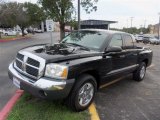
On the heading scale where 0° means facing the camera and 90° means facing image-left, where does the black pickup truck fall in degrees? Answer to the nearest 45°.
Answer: approximately 45°

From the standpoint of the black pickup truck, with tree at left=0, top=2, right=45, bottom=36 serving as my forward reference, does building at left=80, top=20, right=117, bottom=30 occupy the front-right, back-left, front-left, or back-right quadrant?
front-right

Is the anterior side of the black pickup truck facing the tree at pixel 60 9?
no

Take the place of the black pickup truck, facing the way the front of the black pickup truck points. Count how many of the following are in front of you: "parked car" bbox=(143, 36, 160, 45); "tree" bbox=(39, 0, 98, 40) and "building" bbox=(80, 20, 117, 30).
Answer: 0

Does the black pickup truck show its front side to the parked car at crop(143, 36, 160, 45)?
no

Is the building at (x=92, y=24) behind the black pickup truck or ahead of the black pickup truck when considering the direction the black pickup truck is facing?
behind

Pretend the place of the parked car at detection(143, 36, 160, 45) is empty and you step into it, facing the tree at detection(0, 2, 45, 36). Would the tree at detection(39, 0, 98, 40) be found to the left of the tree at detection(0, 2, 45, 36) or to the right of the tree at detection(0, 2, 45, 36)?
left

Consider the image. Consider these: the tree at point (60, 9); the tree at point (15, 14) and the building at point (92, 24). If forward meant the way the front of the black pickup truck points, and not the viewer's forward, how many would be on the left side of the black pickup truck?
0

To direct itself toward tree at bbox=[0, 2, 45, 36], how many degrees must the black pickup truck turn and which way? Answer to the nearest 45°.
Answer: approximately 135° to its right
